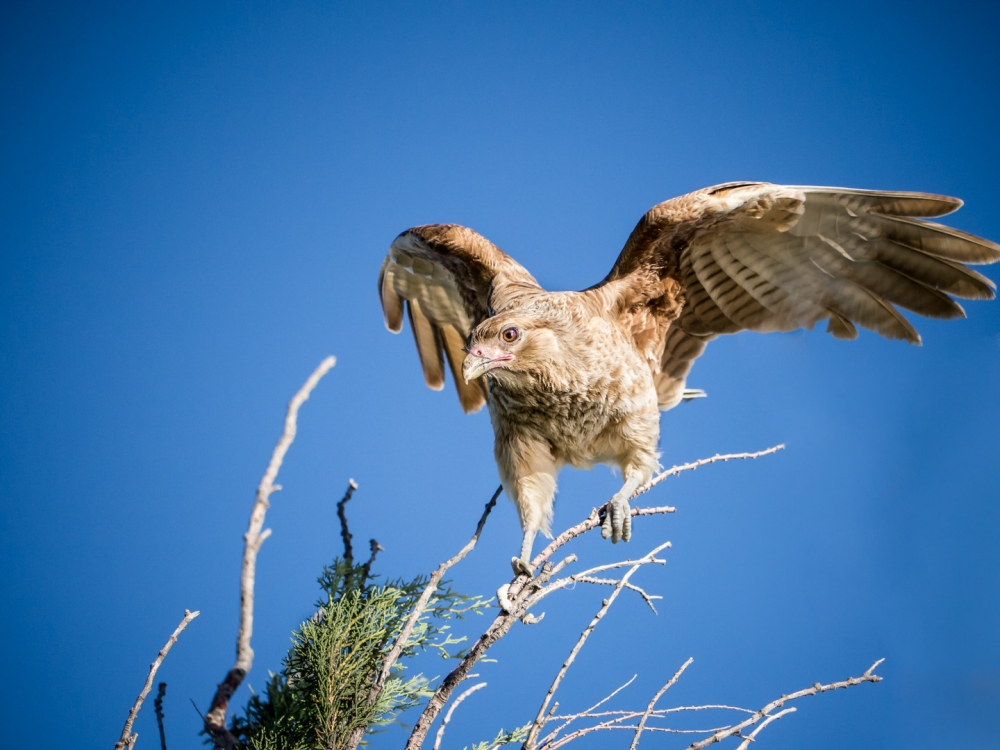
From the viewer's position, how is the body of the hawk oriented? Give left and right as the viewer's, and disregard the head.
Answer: facing the viewer and to the left of the viewer

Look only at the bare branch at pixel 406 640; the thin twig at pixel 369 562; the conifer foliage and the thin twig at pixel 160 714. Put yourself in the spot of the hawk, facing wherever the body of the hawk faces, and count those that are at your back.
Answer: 0

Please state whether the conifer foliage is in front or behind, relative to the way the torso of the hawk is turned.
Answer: in front

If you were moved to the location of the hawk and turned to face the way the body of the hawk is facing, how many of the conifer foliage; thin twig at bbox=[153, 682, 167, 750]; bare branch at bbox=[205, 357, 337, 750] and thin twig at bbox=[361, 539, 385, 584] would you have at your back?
0

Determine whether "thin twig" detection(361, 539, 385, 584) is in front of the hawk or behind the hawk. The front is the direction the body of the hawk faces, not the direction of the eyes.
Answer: in front

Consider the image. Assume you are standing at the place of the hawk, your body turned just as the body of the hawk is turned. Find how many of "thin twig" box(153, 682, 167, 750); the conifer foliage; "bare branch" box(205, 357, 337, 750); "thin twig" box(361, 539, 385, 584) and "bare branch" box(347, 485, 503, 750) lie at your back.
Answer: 0

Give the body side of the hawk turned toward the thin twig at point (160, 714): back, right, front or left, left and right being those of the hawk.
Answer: right
